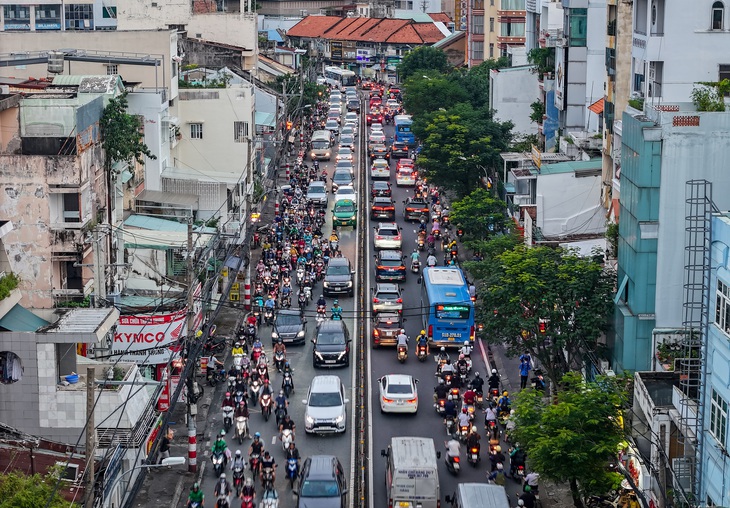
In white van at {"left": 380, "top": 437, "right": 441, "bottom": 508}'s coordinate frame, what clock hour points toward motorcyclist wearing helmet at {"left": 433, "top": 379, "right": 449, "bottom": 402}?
The motorcyclist wearing helmet is roughly at 12 o'clock from the white van.

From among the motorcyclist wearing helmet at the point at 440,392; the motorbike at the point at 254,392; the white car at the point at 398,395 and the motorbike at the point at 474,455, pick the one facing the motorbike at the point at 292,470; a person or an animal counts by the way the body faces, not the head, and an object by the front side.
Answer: the motorbike at the point at 254,392

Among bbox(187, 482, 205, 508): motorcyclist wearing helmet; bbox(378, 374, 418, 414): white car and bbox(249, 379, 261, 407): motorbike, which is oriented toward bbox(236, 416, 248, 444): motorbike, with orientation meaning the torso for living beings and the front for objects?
bbox(249, 379, 261, 407): motorbike

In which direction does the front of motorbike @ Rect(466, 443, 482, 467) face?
away from the camera

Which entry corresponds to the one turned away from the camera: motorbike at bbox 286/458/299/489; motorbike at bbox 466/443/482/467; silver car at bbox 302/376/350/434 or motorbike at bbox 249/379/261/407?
motorbike at bbox 466/443/482/467

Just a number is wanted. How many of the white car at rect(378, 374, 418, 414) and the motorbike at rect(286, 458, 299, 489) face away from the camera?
1

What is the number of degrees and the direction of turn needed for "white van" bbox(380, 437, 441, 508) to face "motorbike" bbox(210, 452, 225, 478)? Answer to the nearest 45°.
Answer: approximately 45° to its left

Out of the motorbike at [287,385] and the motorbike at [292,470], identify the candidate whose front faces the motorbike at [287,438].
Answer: the motorbike at [287,385]

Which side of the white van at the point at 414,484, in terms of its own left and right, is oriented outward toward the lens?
back

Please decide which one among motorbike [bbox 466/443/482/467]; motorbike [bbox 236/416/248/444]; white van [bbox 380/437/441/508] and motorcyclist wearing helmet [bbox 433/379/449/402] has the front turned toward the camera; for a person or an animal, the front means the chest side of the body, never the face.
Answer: motorbike [bbox 236/416/248/444]

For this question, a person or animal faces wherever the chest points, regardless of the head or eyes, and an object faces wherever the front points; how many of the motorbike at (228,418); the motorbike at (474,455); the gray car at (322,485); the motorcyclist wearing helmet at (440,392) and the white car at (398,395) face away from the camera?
3

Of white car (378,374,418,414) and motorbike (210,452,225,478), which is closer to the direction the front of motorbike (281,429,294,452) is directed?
the motorbike

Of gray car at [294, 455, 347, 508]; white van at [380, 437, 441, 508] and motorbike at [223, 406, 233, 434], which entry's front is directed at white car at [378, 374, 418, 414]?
the white van
